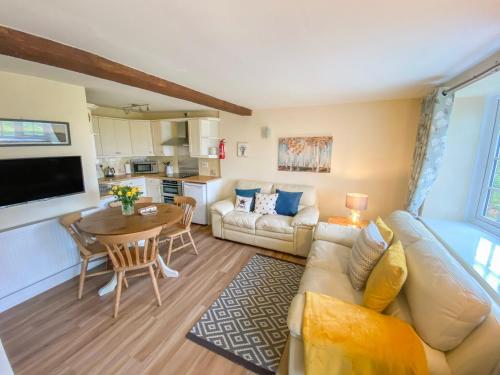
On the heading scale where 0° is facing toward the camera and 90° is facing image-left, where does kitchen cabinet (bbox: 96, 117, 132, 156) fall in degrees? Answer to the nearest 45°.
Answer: approximately 315°

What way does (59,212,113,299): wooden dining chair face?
to the viewer's right

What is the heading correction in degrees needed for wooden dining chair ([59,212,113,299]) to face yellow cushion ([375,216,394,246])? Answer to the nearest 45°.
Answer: approximately 45° to its right

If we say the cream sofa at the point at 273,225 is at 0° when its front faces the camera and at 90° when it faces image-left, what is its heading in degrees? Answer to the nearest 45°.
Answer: approximately 45°

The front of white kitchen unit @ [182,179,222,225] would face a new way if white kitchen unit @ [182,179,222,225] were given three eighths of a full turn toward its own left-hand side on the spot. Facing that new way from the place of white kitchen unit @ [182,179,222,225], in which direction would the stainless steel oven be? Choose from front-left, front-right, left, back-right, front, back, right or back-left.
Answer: back-left

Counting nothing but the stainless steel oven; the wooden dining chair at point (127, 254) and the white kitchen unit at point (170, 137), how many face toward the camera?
2

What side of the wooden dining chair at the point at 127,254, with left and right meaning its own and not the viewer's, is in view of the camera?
back

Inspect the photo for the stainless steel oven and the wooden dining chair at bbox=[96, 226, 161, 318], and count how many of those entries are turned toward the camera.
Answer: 1

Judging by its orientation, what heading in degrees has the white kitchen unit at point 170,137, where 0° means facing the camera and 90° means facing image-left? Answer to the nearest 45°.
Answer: approximately 0°
